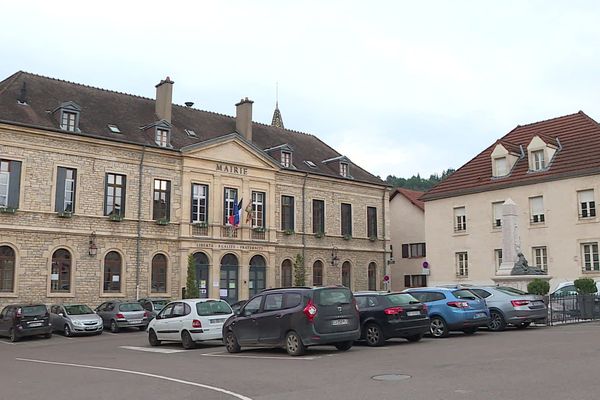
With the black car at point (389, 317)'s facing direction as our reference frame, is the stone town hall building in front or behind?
in front

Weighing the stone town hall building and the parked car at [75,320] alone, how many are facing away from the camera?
0

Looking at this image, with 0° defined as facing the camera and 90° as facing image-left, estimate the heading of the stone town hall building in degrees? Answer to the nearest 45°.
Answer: approximately 315°

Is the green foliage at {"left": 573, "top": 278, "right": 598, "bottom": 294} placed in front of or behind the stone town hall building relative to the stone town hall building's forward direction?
in front

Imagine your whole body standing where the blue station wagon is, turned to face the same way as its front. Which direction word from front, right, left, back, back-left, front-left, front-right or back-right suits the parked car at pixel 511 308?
right

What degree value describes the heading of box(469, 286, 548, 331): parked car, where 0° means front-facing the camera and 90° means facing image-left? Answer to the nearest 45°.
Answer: approximately 135°

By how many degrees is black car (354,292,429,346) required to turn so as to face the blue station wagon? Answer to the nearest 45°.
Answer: approximately 90° to its right
